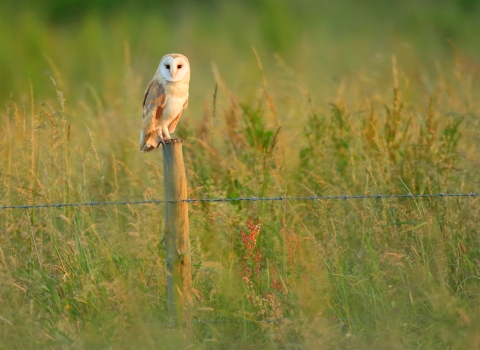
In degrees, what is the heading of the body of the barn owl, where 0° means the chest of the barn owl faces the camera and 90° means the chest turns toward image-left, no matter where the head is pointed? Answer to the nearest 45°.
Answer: approximately 315°
